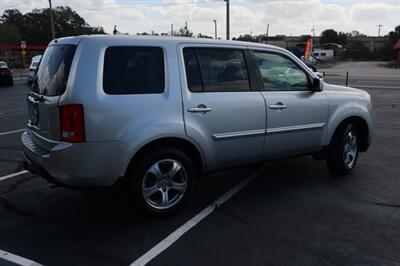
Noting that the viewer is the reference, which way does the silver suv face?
facing away from the viewer and to the right of the viewer

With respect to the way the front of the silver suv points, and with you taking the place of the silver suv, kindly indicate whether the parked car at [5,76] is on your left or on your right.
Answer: on your left
